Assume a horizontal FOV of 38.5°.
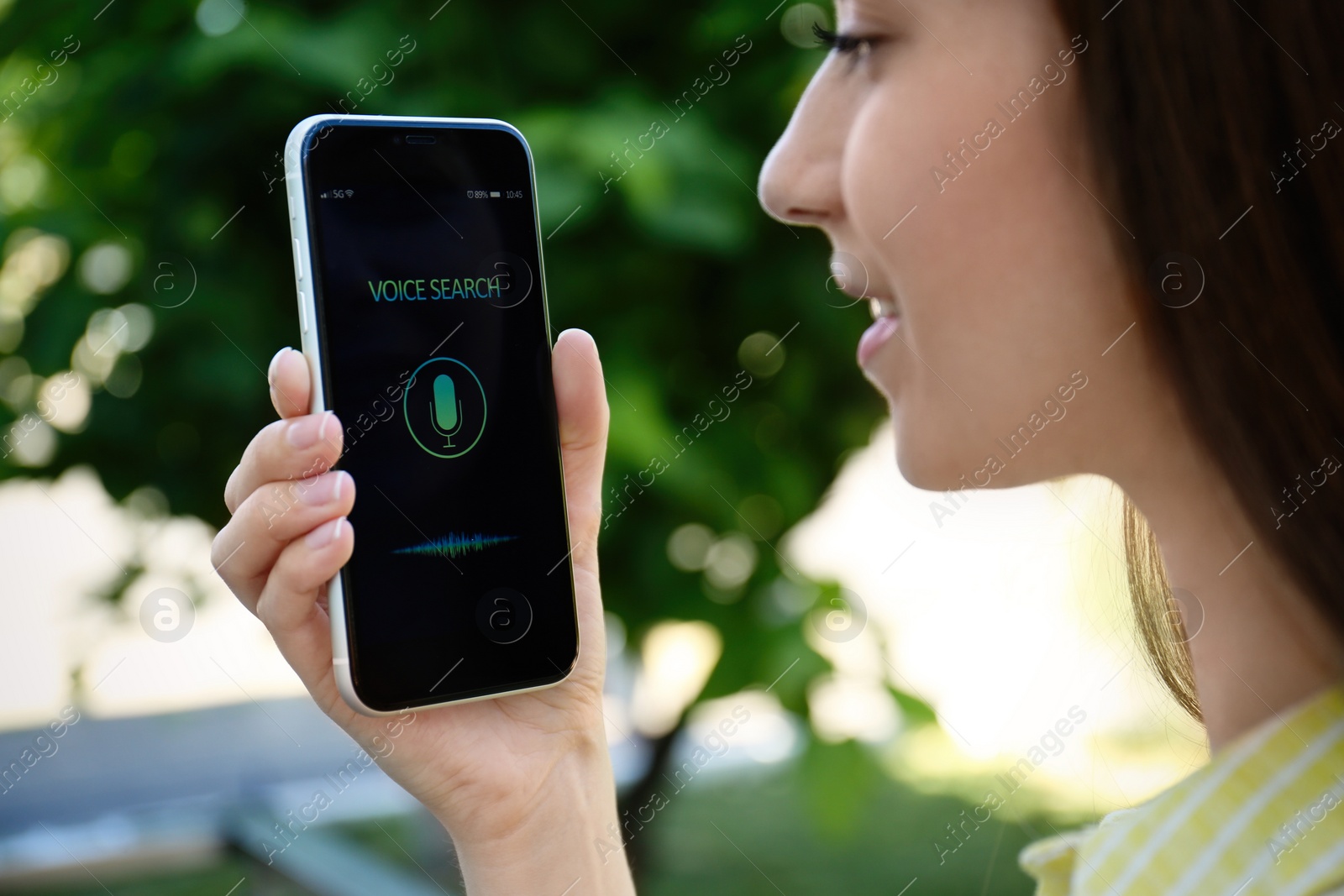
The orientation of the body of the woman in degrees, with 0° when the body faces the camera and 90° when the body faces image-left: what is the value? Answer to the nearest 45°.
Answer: approximately 90°

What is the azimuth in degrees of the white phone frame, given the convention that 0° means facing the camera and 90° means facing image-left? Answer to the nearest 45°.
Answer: approximately 315°
